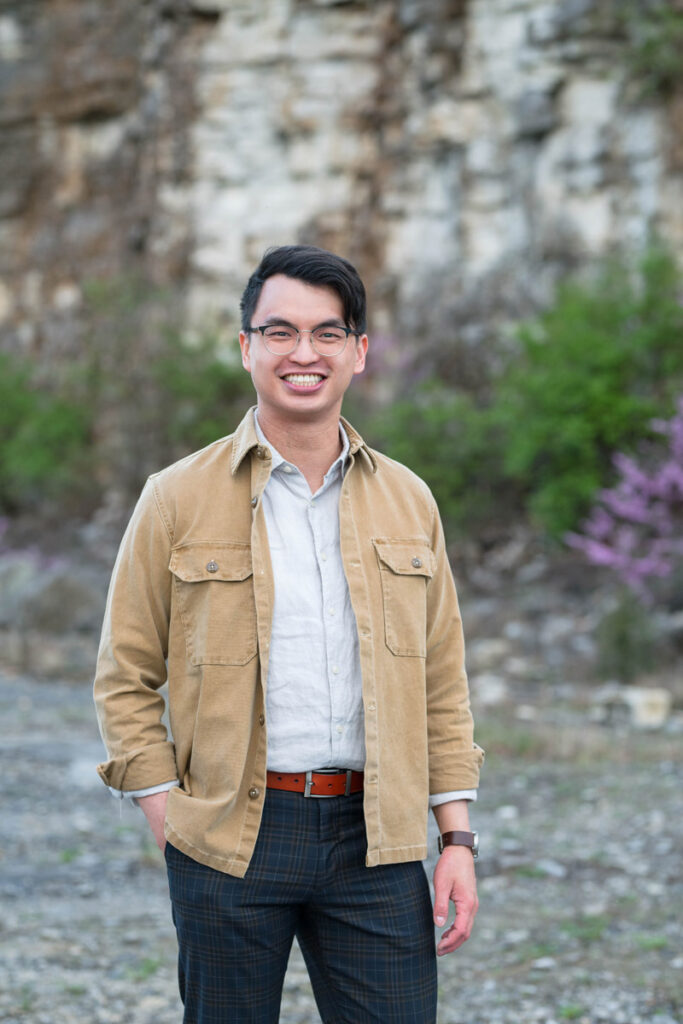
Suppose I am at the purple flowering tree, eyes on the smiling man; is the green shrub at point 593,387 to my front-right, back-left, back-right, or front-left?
back-right

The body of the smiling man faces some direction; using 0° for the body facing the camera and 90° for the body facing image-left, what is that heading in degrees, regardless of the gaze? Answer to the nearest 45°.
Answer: approximately 0°

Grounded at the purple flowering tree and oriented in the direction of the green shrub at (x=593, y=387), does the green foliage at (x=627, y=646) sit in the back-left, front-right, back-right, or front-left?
back-left

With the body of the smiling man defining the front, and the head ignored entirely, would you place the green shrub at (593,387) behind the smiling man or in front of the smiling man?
behind

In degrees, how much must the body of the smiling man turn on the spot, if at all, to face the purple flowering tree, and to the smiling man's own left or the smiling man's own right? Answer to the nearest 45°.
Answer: approximately 180°

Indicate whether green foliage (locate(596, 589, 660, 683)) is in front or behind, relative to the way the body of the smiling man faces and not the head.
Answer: behind
